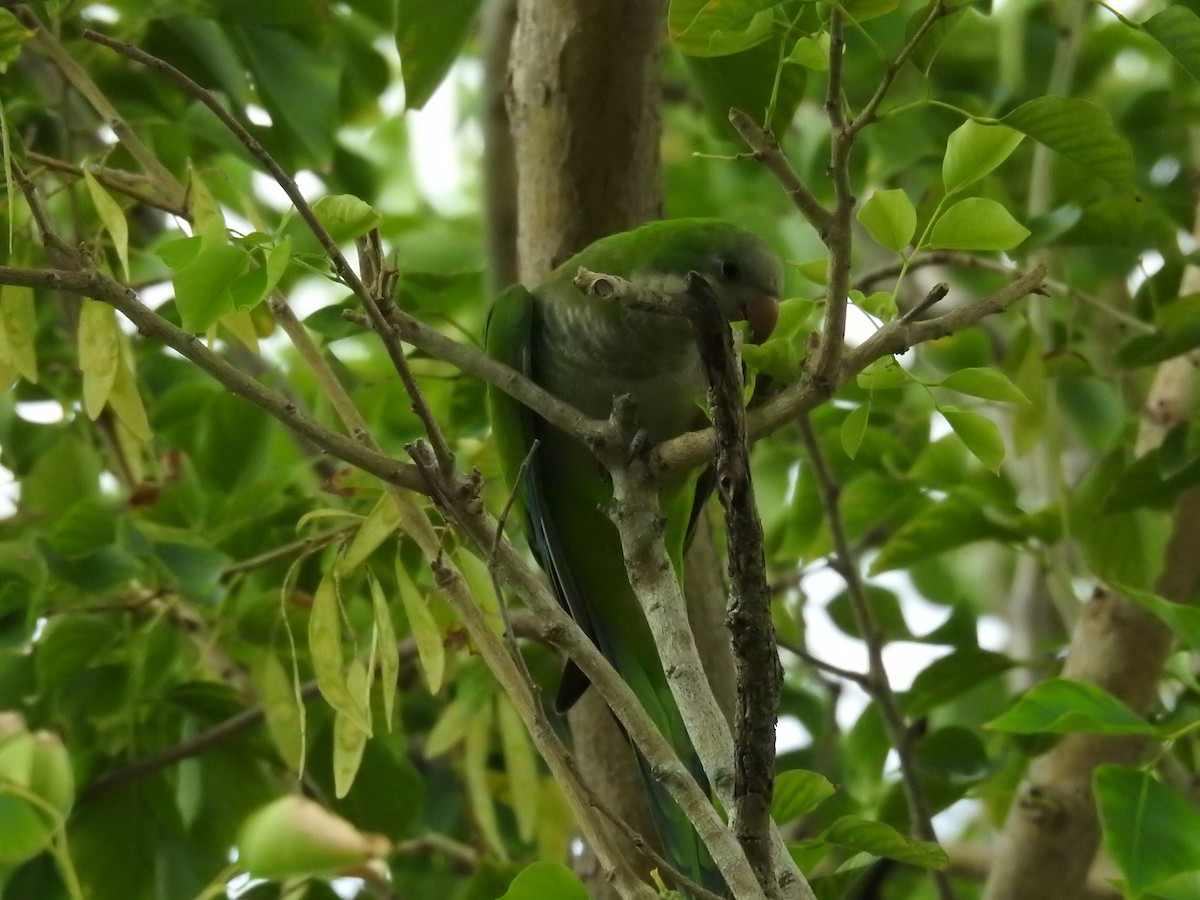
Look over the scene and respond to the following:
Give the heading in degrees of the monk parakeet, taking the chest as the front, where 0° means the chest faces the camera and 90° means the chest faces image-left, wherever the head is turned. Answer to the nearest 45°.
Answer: approximately 315°

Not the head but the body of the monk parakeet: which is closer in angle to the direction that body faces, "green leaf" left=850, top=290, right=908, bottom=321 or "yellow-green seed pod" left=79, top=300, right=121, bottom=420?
the green leaf

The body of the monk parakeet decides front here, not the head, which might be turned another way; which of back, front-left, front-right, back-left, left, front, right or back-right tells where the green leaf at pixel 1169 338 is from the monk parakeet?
front-left

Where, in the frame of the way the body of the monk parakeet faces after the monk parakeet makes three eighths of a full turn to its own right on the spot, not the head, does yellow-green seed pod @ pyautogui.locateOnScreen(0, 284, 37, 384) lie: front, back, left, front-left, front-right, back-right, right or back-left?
front-left

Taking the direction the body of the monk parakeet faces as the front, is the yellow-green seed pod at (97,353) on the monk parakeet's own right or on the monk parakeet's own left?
on the monk parakeet's own right

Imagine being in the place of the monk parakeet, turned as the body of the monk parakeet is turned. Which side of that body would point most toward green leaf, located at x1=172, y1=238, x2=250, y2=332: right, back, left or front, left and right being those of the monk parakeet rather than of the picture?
right

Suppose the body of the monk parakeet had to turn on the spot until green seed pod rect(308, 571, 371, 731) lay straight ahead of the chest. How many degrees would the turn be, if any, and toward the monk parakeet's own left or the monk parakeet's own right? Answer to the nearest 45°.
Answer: approximately 90° to the monk parakeet's own right

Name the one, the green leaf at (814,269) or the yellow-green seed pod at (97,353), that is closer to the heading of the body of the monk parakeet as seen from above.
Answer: the green leaf

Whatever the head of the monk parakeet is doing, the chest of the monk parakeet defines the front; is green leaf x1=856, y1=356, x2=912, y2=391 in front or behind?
in front

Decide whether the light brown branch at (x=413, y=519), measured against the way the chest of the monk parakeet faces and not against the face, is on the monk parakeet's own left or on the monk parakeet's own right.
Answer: on the monk parakeet's own right
